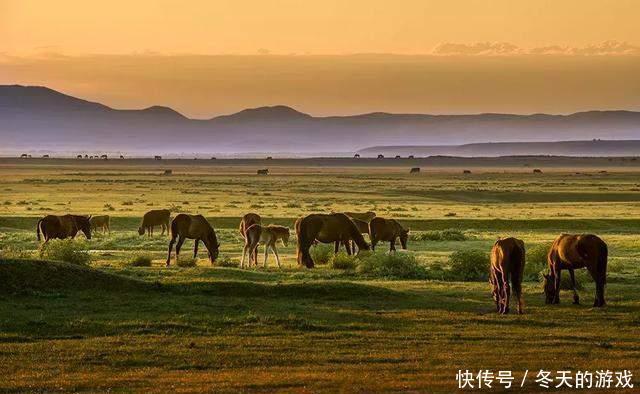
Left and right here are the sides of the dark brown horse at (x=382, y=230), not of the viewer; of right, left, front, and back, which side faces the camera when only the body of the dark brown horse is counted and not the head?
right

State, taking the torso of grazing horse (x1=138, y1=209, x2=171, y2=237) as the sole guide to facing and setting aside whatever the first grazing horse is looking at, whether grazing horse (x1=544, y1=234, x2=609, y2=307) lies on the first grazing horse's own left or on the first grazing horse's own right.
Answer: on the first grazing horse's own left

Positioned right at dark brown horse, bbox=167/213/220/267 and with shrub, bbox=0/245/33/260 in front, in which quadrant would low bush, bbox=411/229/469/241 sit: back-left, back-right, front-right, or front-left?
back-right

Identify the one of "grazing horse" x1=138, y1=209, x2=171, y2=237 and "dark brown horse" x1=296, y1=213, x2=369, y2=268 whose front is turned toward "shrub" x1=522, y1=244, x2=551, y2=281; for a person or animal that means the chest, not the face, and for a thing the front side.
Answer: the dark brown horse

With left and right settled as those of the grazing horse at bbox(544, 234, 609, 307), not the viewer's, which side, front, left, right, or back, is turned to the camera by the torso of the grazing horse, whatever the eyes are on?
left

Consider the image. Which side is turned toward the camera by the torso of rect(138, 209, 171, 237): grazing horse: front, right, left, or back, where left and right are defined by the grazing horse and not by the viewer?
left

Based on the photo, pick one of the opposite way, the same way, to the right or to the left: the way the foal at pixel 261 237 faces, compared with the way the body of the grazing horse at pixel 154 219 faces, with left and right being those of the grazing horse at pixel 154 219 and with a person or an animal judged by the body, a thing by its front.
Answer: the opposite way

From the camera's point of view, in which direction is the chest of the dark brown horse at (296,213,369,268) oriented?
to the viewer's right

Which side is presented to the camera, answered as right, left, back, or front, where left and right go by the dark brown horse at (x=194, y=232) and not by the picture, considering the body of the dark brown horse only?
right

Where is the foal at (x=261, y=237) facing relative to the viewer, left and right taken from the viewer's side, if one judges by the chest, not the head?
facing to the right of the viewer

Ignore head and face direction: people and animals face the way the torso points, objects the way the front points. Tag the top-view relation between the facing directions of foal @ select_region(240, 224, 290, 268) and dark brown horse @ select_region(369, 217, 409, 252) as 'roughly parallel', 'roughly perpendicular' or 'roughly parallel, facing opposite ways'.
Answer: roughly parallel

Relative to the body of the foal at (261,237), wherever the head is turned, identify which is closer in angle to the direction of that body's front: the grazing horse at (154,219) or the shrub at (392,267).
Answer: the shrub
